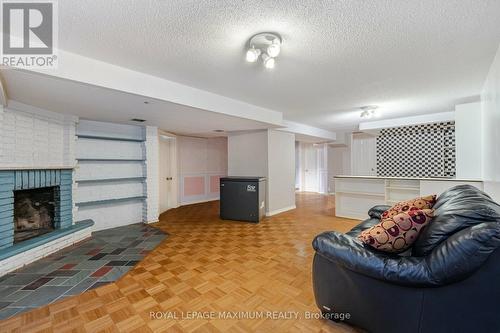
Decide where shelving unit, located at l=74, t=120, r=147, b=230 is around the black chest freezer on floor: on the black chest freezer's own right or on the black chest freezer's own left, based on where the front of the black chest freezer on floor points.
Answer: on the black chest freezer's own right

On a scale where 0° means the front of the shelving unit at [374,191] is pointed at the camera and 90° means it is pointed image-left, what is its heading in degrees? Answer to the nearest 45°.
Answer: approximately 0°

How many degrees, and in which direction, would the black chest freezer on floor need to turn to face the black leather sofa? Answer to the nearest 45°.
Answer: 0° — it already faces it

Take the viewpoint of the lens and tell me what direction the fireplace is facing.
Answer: facing the viewer and to the right of the viewer

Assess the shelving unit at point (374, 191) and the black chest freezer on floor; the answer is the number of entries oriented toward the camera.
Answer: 2

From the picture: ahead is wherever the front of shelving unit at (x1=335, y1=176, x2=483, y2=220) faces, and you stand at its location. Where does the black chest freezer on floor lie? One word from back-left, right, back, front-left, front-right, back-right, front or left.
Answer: front-right

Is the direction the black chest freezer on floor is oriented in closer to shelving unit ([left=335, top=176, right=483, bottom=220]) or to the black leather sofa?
the black leather sofa

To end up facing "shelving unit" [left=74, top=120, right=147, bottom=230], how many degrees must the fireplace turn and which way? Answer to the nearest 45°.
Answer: approximately 90° to its left

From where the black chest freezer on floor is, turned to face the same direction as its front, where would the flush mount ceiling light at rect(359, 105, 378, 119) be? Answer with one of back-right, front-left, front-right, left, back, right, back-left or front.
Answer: left

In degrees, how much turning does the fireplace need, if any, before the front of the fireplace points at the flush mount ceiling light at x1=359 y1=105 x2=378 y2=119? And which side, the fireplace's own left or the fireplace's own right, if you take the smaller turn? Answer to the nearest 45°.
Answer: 0° — it already faces it

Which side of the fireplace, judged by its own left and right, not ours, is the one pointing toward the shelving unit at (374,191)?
front

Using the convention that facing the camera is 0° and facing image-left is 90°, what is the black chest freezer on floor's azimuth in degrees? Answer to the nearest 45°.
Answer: approximately 0°

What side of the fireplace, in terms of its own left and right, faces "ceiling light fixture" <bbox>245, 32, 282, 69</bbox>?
front

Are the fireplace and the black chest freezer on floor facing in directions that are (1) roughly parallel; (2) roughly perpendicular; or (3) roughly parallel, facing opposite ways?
roughly perpendicular
